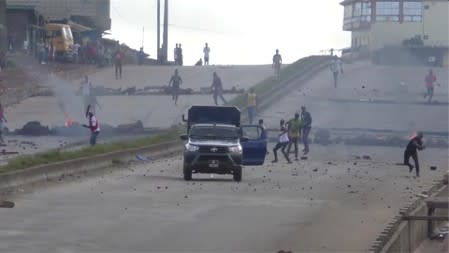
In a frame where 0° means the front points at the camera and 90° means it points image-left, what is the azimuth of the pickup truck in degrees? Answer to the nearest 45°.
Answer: approximately 0°

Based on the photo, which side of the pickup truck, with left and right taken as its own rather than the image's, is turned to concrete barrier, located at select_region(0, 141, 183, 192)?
right
